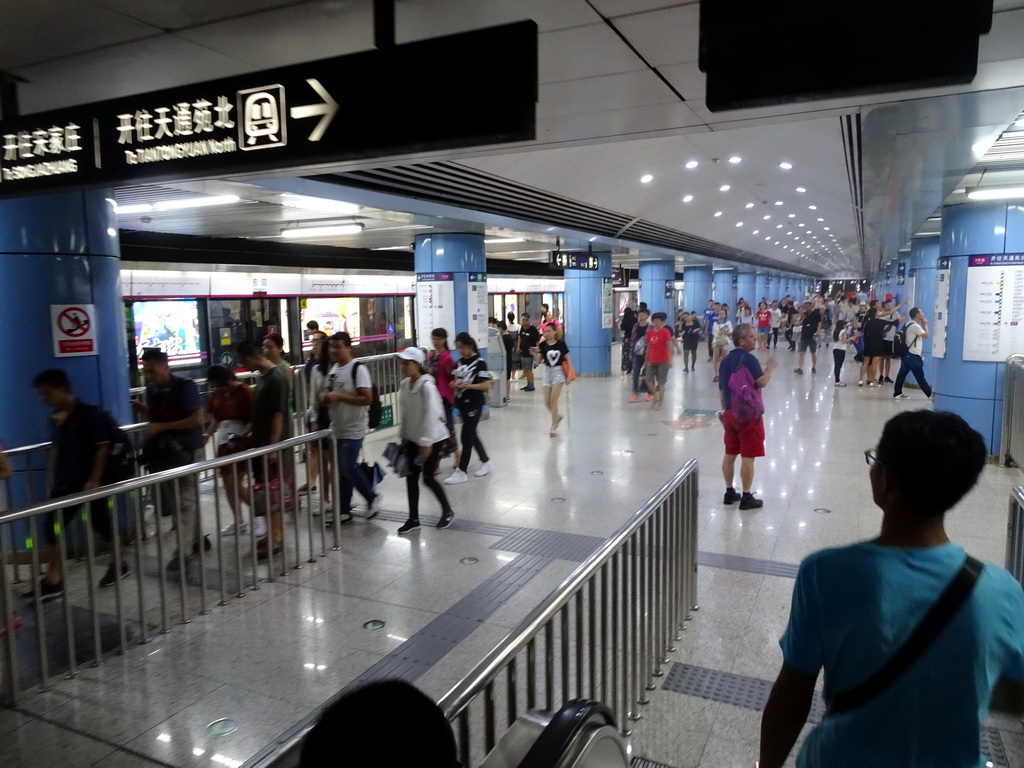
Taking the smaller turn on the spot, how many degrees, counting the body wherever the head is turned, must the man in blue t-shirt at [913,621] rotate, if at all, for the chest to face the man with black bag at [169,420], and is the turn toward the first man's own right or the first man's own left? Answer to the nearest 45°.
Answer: approximately 90° to the first man's own left

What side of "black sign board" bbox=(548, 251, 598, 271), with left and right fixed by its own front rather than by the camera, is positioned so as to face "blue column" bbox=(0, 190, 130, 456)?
front

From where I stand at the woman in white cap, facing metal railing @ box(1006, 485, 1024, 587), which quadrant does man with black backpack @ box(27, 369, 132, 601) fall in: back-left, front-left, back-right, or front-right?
back-right

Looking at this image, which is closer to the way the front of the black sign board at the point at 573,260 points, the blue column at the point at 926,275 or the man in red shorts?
the man in red shorts

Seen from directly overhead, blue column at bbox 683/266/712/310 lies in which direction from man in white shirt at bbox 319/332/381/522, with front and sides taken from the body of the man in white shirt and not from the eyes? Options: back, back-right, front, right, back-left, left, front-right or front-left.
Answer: back

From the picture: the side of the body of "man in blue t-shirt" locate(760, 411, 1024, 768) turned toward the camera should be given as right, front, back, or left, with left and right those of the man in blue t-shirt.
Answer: back

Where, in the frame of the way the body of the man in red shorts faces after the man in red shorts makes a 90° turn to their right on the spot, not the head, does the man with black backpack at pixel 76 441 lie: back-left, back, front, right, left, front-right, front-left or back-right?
right

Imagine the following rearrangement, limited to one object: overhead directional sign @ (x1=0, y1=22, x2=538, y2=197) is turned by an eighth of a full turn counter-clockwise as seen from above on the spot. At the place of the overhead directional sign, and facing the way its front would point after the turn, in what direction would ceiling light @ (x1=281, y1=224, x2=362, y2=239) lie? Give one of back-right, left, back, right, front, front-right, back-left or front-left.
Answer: back

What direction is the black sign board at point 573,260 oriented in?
toward the camera

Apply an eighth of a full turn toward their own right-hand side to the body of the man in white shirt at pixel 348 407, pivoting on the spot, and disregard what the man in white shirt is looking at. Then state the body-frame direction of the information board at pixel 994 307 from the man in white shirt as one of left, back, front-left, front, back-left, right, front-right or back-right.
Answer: back

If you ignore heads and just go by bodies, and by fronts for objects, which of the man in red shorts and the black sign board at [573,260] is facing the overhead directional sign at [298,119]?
the black sign board

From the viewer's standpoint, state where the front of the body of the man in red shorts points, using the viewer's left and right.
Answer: facing away from the viewer and to the right of the viewer

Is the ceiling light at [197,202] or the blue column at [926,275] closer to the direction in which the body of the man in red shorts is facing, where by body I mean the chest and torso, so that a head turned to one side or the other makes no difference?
the blue column

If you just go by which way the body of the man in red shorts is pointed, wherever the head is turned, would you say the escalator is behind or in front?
behind

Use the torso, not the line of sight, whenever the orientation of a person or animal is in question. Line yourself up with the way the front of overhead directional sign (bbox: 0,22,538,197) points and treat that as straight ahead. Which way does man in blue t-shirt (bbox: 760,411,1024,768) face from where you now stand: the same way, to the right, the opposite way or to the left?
the opposite way
